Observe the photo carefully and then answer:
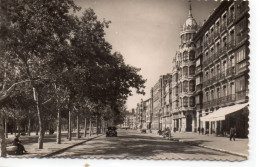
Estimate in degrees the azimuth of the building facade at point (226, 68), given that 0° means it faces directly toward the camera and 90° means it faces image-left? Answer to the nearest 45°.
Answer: approximately 45°
